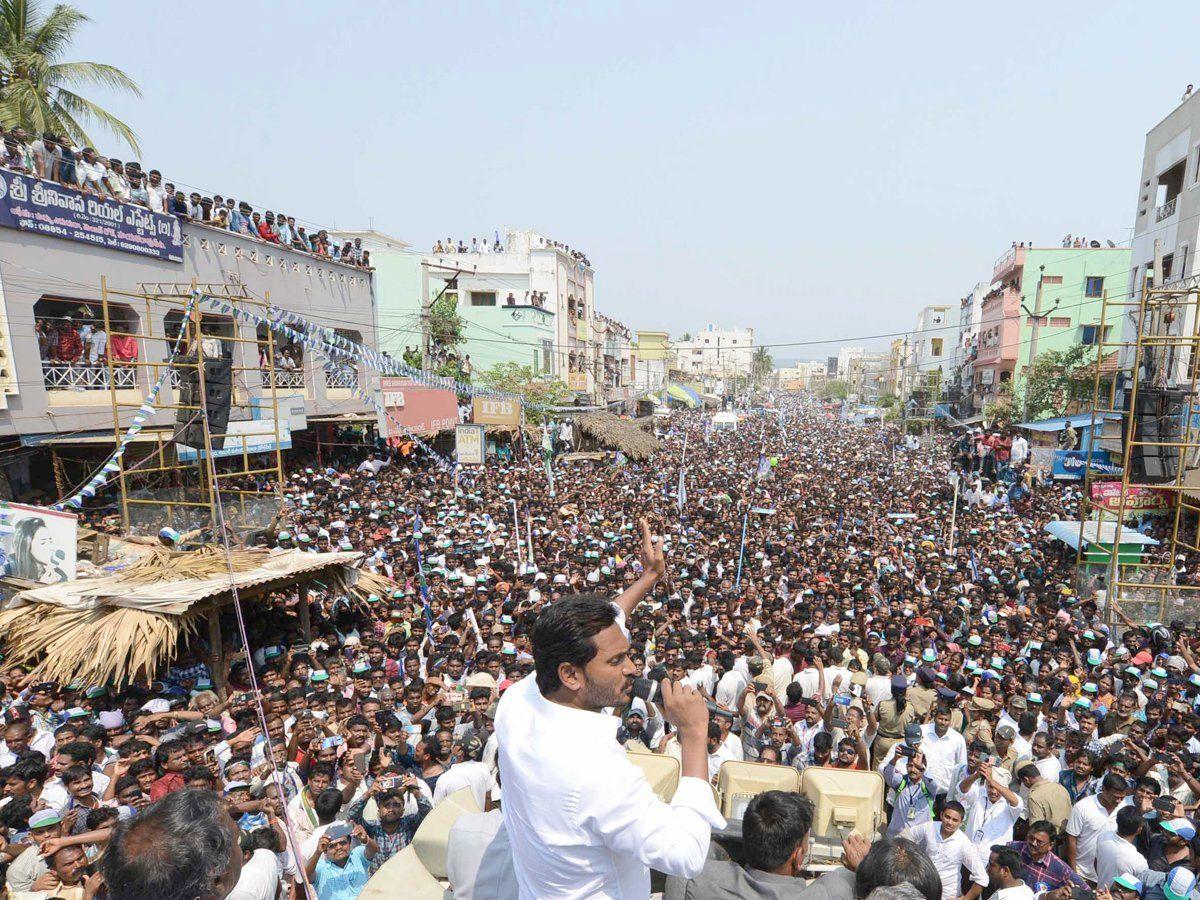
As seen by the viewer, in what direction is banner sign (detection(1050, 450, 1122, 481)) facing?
toward the camera

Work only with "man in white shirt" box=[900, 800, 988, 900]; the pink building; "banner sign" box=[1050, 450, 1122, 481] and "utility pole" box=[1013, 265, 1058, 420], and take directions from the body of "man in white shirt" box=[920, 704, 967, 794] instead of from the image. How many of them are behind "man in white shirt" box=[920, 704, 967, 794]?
3

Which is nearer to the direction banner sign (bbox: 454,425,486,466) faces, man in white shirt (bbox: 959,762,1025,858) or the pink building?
the man in white shirt

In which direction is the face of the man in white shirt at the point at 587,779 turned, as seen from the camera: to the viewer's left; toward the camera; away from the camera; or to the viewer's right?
to the viewer's right

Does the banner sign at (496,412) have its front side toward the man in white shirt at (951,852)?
yes

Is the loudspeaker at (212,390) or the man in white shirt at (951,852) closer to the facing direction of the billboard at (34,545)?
the man in white shirt

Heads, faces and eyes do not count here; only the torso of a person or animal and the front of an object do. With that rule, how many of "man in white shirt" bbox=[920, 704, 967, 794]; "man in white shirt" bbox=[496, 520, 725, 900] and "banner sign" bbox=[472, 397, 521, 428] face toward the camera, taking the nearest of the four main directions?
2

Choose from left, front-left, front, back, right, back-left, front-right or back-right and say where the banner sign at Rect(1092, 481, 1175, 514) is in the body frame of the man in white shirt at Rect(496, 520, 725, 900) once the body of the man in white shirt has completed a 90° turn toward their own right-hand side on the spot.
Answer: left

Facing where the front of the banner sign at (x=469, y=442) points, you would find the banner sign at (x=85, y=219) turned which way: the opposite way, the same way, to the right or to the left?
to the left

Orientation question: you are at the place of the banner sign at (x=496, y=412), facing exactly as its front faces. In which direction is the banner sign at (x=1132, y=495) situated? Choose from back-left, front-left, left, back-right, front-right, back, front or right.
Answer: front-left

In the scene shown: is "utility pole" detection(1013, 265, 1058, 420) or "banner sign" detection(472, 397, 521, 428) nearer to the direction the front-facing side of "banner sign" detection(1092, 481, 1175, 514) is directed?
the banner sign

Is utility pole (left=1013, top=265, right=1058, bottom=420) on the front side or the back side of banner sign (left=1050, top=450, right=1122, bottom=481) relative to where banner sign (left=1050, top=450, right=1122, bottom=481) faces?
on the back side

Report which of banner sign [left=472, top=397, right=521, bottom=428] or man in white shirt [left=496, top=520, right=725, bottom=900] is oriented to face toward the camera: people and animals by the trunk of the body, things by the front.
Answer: the banner sign
